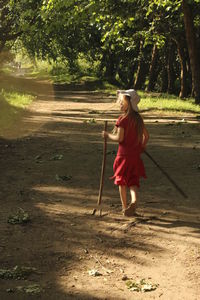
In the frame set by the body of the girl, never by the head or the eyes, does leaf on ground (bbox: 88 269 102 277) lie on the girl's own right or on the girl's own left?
on the girl's own left

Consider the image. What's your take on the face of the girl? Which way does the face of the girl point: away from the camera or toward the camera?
away from the camera

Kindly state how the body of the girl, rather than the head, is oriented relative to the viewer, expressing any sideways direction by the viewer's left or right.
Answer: facing away from the viewer and to the left of the viewer

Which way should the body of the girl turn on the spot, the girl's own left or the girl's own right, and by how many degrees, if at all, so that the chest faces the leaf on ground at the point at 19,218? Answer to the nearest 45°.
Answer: approximately 45° to the girl's own left

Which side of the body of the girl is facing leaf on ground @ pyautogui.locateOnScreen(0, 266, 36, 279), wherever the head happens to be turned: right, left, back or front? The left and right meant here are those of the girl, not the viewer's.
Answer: left

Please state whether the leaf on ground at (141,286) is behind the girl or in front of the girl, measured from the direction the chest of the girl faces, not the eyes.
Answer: behind
